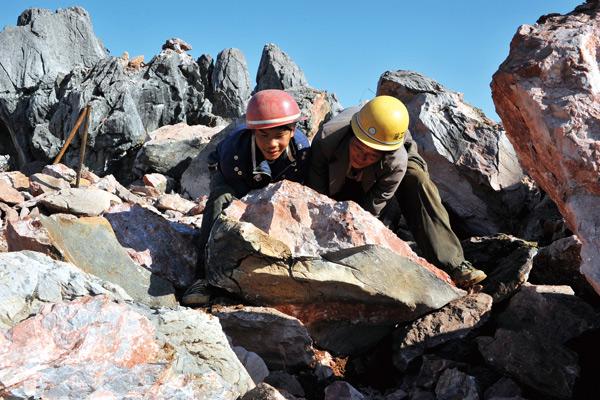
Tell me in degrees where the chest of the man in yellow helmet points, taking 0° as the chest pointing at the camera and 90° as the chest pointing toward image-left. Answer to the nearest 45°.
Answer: approximately 0°

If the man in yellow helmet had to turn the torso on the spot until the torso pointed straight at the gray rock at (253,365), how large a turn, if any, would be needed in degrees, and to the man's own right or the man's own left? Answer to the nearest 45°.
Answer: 0° — they already face it

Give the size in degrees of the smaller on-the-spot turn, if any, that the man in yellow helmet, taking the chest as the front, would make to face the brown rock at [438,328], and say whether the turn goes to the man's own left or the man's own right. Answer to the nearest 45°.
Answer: approximately 45° to the man's own left

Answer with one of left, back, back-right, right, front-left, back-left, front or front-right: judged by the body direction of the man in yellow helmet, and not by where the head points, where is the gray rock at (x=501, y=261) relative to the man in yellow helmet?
left

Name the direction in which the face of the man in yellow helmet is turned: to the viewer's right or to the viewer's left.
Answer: to the viewer's left

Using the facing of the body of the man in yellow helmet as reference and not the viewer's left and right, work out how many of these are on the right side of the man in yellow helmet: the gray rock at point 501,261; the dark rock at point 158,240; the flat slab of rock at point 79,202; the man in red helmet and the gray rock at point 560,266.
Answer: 3

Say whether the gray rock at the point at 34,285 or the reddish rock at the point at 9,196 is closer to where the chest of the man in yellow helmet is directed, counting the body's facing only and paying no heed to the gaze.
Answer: the gray rock

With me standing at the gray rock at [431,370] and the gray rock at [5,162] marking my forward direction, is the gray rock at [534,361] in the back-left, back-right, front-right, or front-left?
back-right

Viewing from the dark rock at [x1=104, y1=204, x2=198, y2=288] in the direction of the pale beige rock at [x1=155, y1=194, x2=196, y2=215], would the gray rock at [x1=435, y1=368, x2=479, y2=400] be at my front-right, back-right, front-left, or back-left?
back-right

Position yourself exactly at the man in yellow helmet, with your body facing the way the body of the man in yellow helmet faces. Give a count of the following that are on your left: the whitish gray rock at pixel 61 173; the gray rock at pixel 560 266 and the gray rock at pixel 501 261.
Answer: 2

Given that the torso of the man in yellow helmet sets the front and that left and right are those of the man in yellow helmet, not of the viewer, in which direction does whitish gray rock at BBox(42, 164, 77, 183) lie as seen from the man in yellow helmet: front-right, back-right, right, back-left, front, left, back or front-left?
back-right

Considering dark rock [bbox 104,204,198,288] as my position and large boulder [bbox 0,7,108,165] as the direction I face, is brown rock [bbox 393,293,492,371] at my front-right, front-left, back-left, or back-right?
back-right

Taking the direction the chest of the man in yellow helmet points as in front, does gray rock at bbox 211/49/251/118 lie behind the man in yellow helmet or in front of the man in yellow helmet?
behind
